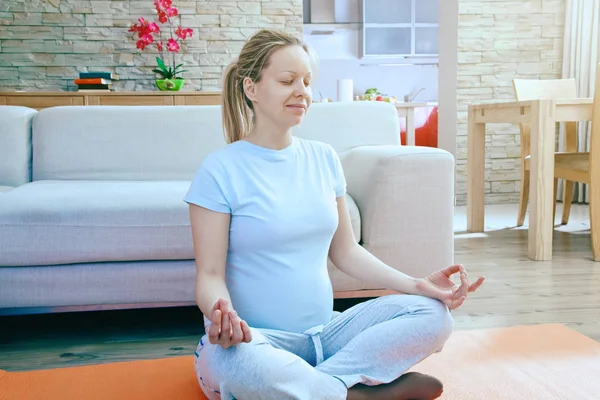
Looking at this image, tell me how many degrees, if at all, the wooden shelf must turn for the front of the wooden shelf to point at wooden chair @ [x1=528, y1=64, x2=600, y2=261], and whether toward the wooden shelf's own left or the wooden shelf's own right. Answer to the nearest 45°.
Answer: approximately 45° to the wooden shelf's own left

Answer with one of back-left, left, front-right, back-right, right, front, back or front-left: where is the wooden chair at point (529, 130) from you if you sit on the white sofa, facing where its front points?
back-left

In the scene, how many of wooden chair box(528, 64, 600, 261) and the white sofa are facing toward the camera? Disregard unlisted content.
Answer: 1

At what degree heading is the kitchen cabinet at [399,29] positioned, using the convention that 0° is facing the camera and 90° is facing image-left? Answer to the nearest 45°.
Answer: approximately 0°

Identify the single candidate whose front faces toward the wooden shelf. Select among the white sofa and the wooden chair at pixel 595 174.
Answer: the wooden chair

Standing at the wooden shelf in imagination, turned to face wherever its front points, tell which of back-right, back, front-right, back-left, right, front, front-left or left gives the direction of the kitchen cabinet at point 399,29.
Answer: back-left

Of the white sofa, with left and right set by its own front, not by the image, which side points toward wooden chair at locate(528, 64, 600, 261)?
left

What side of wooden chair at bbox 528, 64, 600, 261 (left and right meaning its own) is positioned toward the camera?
left

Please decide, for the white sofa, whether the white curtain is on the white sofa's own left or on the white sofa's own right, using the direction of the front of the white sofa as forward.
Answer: on the white sofa's own left

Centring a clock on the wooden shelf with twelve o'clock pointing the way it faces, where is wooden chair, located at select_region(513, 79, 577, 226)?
The wooden chair is roughly at 10 o'clock from the wooden shelf.
